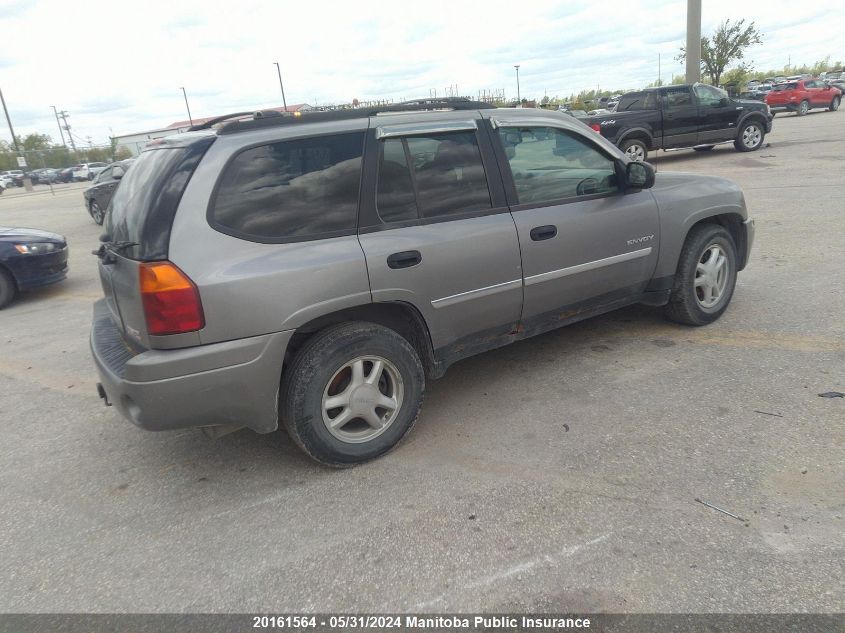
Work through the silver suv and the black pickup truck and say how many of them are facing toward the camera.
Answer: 0

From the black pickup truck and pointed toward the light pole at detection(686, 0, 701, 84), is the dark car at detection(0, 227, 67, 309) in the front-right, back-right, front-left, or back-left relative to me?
back-left

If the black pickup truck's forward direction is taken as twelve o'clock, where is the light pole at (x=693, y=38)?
The light pole is roughly at 9 o'clock from the black pickup truck.

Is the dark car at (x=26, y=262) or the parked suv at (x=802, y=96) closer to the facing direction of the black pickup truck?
the parked suv

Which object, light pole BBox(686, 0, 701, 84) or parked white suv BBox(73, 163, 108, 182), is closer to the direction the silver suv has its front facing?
the light pole

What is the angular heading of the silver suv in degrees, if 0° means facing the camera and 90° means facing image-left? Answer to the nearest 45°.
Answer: approximately 225°

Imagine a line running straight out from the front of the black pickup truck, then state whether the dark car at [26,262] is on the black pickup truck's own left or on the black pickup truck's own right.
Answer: on the black pickup truck's own right

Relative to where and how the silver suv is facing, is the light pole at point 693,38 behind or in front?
in front

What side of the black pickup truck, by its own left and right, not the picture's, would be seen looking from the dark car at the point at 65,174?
back

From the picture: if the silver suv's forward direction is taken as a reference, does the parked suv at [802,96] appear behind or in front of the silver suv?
in front

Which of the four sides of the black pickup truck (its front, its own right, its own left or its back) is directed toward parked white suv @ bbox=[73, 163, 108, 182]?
back

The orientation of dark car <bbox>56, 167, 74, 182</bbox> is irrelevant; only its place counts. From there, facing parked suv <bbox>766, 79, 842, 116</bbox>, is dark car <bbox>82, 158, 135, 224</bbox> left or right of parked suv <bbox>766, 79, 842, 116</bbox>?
right

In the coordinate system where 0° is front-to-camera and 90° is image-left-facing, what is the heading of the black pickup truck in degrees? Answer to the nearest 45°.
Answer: approximately 270°

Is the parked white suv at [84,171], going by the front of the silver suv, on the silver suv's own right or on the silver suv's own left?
on the silver suv's own left
